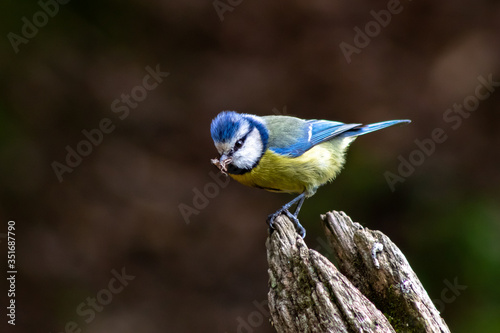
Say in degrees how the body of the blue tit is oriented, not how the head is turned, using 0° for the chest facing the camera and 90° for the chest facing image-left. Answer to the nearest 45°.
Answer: approximately 90°
